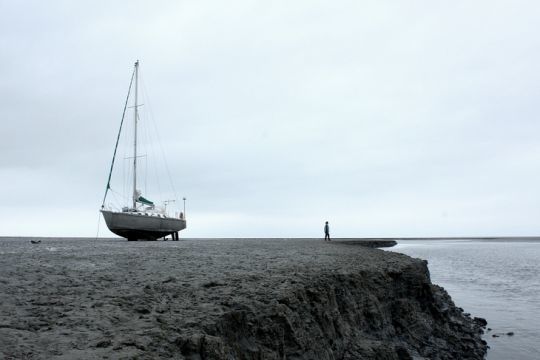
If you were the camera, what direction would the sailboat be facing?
facing the viewer and to the left of the viewer
